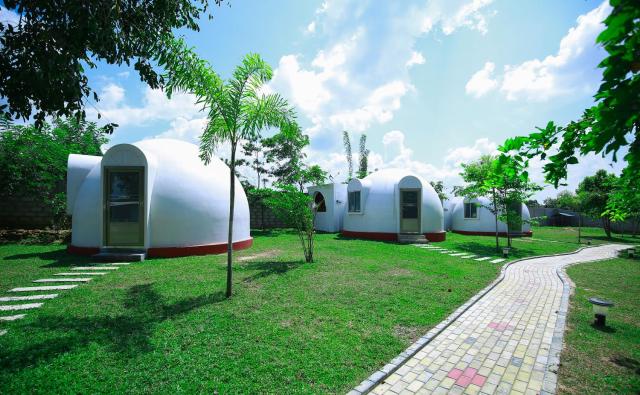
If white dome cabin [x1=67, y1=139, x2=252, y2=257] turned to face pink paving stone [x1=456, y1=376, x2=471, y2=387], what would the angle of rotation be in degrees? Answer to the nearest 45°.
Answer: approximately 45° to its left

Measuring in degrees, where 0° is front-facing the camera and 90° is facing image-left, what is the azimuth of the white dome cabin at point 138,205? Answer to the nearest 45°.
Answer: approximately 45°

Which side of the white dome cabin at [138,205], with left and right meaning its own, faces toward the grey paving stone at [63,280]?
front

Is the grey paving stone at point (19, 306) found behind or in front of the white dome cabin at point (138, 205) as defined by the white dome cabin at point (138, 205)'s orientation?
in front

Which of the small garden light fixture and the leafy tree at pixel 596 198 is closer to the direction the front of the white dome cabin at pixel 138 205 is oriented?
the small garden light fixture

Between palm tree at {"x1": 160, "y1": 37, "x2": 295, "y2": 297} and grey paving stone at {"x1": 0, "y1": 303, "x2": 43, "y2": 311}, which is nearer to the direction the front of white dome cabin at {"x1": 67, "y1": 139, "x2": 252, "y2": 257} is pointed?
the grey paving stone

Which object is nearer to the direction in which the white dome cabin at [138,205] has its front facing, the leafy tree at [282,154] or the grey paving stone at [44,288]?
the grey paving stone

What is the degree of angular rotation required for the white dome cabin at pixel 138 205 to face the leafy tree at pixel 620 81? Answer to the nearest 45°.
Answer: approximately 45° to its left

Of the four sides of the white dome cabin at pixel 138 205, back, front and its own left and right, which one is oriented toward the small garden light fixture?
left

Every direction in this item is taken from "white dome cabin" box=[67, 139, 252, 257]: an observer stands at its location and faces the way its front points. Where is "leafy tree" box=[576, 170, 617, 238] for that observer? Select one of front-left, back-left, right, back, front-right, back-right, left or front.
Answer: back-left

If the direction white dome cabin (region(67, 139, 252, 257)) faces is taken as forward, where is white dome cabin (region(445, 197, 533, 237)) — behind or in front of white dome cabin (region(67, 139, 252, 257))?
behind

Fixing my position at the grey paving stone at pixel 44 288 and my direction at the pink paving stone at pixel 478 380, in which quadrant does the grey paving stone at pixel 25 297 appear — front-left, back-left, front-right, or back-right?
front-right

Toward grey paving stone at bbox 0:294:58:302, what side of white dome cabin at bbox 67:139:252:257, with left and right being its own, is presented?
front

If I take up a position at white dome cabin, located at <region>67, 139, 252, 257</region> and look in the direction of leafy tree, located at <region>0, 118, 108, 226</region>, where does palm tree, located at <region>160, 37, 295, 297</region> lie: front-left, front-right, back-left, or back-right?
back-left

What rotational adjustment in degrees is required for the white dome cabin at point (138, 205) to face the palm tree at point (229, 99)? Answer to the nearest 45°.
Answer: approximately 45° to its left

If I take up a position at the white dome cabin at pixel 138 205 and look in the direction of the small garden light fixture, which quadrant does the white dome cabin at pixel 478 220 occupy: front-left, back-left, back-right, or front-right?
front-left
